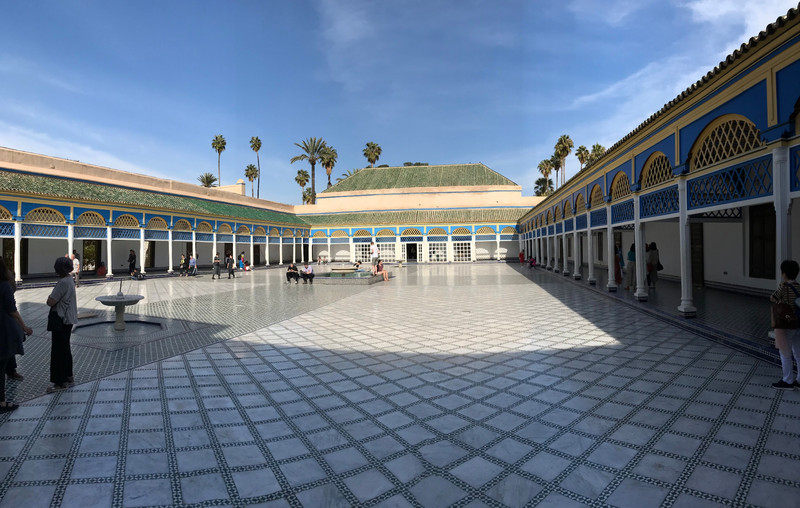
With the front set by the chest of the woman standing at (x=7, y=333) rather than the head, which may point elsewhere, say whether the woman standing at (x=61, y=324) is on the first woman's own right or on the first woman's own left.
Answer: on the first woman's own left

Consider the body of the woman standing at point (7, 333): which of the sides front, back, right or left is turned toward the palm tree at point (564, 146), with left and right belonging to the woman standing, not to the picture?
front

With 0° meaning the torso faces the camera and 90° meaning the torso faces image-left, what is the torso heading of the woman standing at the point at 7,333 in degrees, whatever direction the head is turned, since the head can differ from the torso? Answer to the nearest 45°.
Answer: approximately 270°

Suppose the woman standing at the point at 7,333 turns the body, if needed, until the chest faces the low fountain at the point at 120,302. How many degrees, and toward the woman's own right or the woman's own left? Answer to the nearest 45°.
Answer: approximately 90° to the woman's own left
